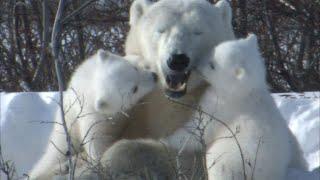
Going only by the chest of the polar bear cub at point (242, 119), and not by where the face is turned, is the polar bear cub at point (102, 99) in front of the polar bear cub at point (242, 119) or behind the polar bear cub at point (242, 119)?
in front

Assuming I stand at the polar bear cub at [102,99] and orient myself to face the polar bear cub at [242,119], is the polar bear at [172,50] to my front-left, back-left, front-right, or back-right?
front-left

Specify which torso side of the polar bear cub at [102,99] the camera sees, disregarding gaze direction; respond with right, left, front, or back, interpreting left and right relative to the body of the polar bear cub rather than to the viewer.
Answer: right

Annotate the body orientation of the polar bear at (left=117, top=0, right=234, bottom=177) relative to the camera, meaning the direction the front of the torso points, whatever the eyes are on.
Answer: toward the camera

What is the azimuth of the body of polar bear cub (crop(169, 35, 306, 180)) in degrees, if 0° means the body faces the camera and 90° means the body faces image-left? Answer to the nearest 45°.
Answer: approximately 90°

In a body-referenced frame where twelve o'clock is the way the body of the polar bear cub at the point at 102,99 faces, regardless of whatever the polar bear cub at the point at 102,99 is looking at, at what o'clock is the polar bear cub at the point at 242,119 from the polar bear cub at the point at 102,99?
the polar bear cub at the point at 242,119 is roughly at 1 o'clock from the polar bear cub at the point at 102,99.

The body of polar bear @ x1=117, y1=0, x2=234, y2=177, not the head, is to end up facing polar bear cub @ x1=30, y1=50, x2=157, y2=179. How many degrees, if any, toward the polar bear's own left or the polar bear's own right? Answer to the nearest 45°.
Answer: approximately 90° to the polar bear's own right

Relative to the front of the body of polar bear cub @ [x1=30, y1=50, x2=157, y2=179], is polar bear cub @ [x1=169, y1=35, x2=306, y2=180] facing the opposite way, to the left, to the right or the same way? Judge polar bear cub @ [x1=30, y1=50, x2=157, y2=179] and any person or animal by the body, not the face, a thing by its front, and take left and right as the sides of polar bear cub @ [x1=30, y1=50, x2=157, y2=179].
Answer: the opposite way

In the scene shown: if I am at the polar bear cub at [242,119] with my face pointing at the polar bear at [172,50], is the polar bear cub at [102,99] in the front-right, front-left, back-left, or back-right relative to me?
front-left

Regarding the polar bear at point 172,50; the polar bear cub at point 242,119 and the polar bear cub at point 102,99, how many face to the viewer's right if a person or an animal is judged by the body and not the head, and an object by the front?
1

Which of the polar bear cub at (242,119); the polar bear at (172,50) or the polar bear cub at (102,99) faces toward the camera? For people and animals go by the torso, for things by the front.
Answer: the polar bear
